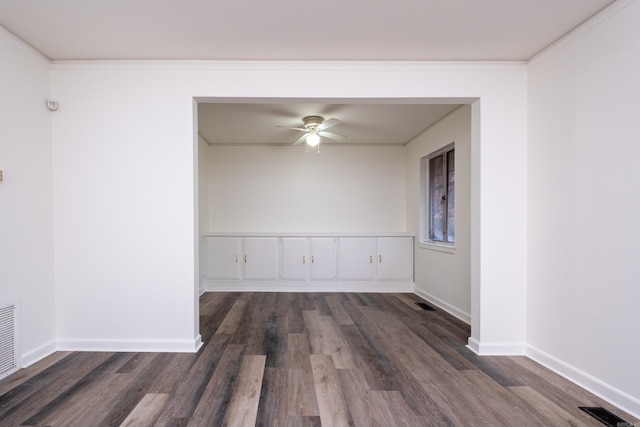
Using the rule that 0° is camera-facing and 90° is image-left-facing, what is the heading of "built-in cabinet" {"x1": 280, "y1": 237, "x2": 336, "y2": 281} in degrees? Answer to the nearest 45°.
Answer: approximately 0°

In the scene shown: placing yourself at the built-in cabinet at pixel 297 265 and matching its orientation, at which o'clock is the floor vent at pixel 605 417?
The floor vent is roughly at 11 o'clock from the built-in cabinet.

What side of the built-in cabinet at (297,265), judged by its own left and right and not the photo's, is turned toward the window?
left

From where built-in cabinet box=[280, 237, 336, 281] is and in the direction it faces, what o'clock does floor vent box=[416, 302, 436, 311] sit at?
The floor vent is roughly at 10 o'clock from the built-in cabinet.

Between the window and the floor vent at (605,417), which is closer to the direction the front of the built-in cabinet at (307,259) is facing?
the floor vent

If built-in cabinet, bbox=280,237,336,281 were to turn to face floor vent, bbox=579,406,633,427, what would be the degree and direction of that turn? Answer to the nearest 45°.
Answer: approximately 45° to its left

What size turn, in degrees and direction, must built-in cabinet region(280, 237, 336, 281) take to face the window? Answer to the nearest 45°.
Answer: approximately 90° to its left

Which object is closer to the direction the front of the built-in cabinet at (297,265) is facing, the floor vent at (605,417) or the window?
the floor vent

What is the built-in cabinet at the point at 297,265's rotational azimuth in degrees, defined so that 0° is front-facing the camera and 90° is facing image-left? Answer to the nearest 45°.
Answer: approximately 0°
